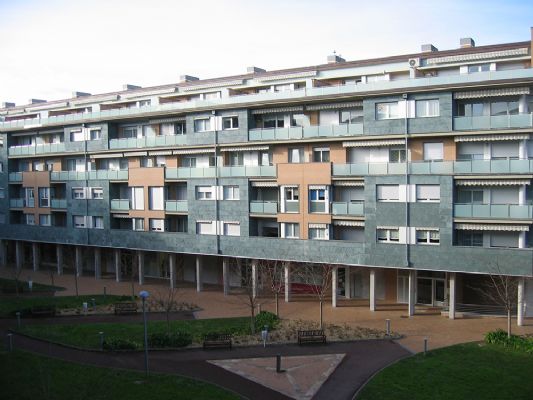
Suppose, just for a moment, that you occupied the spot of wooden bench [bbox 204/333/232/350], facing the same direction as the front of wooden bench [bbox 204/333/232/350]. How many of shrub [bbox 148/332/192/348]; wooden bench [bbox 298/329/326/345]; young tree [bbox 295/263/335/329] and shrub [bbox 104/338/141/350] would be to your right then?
2

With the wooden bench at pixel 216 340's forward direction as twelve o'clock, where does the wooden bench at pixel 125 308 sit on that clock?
the wooden bench at pixel 125 308 is roughly at 5 o'clock from the wooden bench at pixel 216 340.

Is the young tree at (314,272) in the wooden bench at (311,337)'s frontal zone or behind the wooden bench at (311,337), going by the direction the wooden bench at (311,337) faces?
behind

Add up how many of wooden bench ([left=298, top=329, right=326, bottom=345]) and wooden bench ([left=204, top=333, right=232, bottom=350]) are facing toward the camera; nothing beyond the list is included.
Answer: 2

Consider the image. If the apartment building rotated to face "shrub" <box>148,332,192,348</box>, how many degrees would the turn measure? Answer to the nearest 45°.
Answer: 0° — it already faces it

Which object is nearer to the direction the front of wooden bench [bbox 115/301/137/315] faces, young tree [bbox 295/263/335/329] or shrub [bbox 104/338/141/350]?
the shrub

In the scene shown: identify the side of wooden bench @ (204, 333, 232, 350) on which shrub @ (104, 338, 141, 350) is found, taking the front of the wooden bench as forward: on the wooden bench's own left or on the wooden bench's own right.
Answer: on the wooden bench's own right

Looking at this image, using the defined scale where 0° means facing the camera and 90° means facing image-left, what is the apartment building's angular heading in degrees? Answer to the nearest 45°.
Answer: approximately 45°

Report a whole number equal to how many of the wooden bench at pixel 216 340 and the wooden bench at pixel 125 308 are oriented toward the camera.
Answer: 2

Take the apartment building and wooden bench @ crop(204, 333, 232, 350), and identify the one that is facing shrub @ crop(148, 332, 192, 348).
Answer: the apartment building

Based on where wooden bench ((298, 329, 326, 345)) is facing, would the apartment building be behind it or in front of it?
behind
